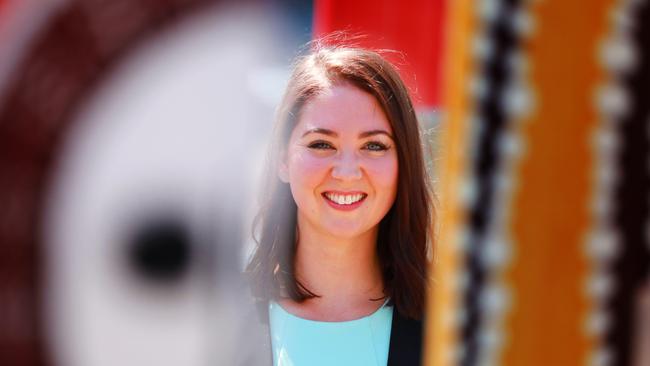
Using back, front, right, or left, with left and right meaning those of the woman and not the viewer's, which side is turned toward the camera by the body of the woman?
front

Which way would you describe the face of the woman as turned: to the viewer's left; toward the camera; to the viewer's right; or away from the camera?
toward the camera
